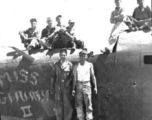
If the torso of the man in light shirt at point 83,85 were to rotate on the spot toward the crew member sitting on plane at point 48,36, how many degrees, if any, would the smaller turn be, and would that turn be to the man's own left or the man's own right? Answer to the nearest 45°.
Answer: approximately 135° to the man's own right

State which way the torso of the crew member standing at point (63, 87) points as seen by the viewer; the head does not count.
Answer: toward the camera

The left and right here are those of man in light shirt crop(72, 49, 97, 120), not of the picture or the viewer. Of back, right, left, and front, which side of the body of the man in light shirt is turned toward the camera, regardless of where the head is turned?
front

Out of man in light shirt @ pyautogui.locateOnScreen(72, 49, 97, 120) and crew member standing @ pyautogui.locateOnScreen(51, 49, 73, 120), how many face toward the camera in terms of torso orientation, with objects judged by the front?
2

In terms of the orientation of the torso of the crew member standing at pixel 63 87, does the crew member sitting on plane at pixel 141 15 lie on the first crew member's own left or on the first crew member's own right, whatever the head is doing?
on the first crew member's own left

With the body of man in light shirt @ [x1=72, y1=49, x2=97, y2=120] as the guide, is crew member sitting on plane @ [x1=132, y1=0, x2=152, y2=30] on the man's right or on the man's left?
on the man's left

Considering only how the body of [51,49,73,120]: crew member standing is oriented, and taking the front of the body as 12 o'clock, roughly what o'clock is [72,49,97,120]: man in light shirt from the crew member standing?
The man in light shirt is roughly at 10 o'clock from the crew member standing.

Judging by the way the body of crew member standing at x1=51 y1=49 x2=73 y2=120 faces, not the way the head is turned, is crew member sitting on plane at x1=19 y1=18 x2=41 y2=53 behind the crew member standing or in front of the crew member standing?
behind

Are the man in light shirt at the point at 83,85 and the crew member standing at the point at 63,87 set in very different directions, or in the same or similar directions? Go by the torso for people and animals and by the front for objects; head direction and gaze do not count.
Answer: same or similar directions
